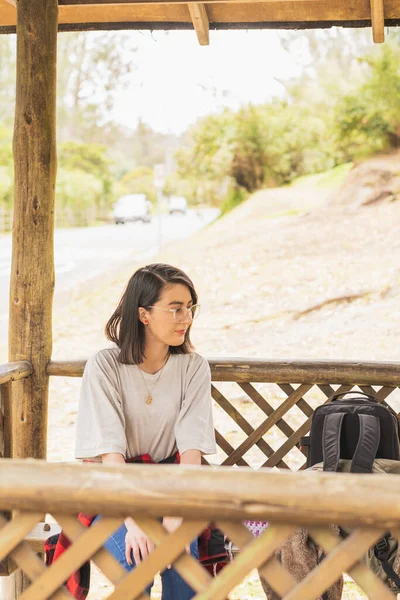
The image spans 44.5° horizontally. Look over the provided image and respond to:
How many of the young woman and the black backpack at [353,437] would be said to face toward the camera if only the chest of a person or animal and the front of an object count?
1

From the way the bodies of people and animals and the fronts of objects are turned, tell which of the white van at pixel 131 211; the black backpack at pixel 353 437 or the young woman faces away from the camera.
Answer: the black backpack

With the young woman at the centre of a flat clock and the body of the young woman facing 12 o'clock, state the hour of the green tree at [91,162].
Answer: The green tree is roughly at 6 o'clock from the young woman.

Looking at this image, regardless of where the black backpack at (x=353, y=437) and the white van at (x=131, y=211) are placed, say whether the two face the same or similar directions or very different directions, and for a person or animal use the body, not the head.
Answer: very different directions

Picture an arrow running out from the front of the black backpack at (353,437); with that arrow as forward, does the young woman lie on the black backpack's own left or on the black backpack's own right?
on the black backpack's own left

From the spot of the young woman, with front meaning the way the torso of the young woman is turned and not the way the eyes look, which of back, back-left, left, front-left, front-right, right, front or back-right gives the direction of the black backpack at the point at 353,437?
left

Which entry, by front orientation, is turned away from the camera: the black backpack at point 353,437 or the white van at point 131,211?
the black backpack

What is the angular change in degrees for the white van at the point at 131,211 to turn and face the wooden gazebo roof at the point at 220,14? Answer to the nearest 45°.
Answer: approximately 45° to its left

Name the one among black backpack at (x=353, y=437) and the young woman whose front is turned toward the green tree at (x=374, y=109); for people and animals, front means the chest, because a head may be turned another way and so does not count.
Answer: the black backpack

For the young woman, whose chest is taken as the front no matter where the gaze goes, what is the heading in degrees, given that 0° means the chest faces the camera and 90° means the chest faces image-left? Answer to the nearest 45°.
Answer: approximately 0°

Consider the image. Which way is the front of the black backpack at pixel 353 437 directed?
away from the camera
